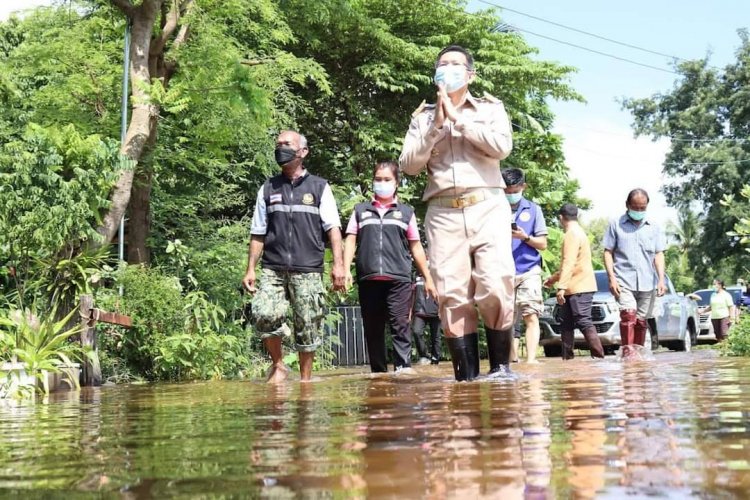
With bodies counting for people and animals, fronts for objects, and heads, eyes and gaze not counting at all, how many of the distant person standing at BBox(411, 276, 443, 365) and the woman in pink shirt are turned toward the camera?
2

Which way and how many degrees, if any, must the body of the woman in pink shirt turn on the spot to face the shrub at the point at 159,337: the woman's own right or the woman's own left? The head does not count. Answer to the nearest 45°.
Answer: approximately 135° to the woman's own right

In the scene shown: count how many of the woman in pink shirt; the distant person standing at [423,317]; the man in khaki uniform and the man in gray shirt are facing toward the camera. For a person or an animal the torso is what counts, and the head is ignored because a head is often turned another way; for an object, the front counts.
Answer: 4

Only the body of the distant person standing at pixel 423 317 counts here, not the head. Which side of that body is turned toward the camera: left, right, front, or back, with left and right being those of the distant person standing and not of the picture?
front

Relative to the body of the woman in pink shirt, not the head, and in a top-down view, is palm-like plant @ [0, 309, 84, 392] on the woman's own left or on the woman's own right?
on the woman's own right

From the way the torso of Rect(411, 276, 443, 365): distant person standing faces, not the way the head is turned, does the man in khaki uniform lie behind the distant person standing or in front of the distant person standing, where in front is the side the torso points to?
in front

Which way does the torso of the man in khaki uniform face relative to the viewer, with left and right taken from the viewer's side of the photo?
facing the viewer

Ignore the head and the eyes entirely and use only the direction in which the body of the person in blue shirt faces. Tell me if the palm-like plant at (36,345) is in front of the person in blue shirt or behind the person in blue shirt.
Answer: in front

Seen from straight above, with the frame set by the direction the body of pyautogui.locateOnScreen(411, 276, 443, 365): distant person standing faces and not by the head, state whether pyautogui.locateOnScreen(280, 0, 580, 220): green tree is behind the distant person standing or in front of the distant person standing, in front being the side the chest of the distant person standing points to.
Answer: behind

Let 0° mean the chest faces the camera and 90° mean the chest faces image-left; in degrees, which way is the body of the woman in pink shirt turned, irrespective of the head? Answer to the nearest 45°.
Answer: approximately 0°

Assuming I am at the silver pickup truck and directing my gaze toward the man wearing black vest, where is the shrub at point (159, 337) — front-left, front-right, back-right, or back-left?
front-right

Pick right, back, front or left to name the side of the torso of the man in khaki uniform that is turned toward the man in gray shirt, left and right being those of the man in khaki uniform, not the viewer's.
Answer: back

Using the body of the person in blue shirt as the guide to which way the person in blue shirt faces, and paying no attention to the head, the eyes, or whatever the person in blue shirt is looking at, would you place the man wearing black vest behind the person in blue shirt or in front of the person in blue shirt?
in front

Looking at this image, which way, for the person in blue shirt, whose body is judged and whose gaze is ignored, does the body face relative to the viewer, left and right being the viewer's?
facing the viewer and to the left of the viewer
